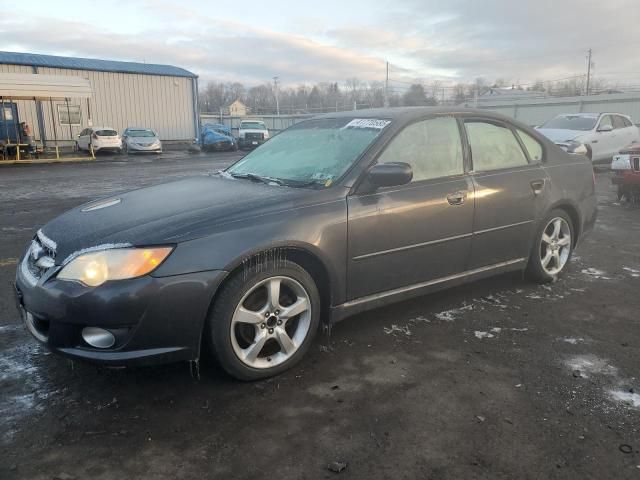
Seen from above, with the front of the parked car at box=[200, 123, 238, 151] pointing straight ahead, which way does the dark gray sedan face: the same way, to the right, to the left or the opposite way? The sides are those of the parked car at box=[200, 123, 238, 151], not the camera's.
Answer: to the right

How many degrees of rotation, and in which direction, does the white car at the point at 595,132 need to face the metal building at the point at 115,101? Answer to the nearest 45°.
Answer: approximately 45° to its right

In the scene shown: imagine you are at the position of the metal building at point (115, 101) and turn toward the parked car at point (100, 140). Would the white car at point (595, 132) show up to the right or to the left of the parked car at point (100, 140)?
left

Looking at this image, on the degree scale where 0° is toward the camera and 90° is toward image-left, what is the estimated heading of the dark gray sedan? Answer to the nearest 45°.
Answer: approximately 45°

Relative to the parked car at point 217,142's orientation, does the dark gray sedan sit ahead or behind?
ahead

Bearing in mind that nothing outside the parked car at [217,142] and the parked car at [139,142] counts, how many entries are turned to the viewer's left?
0

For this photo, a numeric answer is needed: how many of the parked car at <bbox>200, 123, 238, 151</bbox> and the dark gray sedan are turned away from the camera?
0

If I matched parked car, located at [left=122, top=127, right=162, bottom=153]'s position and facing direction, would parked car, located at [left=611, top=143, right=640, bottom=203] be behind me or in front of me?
in front

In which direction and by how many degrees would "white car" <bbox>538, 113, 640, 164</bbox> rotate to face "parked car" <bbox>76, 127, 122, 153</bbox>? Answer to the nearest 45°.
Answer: approximately 45° to its right

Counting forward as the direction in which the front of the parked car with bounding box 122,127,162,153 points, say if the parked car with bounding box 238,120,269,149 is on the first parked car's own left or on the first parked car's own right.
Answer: on the first parked car's own left

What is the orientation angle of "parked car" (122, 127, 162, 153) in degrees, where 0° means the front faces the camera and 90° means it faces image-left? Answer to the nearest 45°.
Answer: approximately 315°

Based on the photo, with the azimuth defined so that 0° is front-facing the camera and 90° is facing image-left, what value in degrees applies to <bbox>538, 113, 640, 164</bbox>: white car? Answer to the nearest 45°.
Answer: approximately 45°

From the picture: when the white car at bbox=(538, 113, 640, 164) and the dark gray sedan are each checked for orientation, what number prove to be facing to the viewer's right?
0
